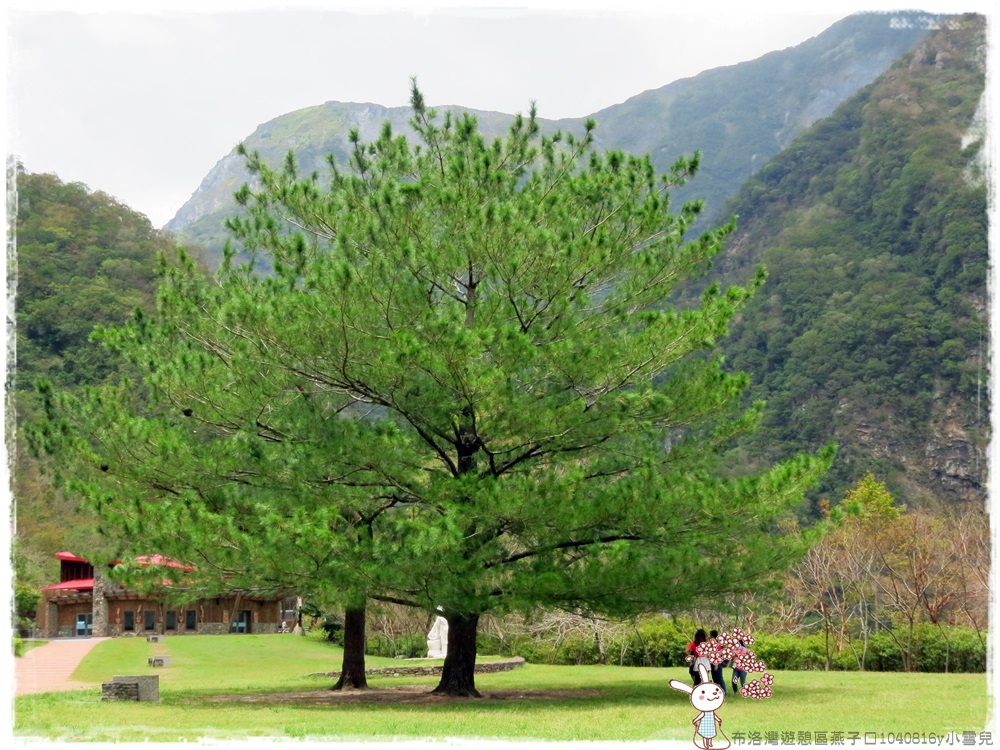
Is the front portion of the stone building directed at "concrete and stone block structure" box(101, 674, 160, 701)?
yes

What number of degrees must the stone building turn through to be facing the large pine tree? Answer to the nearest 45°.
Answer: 0° — it already faces it

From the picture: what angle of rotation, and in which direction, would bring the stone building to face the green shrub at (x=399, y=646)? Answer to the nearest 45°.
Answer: approximately 45° to its left

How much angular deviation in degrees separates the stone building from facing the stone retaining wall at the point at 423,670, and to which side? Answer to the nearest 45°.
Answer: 0° — it already faces it

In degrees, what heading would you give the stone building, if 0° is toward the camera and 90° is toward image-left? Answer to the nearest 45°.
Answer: approximately 0°
